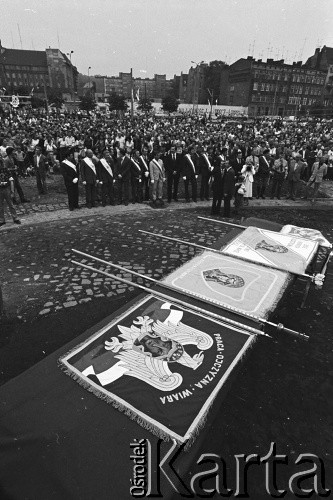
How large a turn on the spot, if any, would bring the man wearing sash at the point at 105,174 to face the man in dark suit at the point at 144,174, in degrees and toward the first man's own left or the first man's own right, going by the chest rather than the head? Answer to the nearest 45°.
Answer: approximately 90° to the first man's own left

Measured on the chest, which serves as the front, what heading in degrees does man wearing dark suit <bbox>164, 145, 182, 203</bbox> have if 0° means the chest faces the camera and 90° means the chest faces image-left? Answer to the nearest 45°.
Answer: approximately 0°

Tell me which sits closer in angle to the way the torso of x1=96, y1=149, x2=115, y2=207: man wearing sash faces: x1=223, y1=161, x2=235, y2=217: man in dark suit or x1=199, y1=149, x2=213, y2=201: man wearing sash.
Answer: the man in dark suit

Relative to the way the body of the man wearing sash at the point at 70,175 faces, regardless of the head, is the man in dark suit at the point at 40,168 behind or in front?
behind
